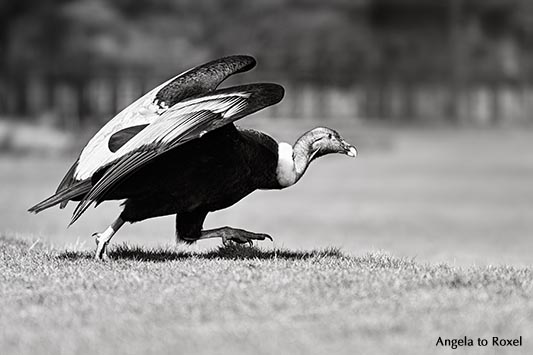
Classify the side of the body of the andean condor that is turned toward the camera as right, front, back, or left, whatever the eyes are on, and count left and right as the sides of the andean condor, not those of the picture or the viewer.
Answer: right
